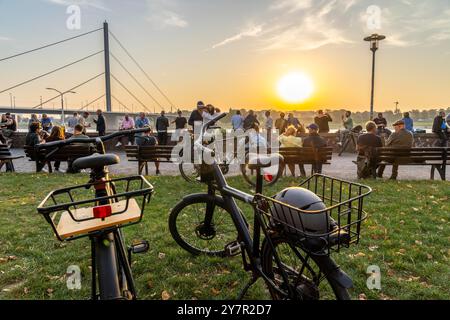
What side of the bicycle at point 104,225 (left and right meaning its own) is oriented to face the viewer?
back

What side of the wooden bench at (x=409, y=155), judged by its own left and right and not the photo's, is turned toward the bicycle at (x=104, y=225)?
back

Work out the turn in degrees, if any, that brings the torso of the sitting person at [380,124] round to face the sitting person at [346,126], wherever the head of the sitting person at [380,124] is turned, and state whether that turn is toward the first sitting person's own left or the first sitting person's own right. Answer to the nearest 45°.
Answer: approximately 90° to the first sitting person's own right

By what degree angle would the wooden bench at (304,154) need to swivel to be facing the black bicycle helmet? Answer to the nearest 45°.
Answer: approximately 180°
